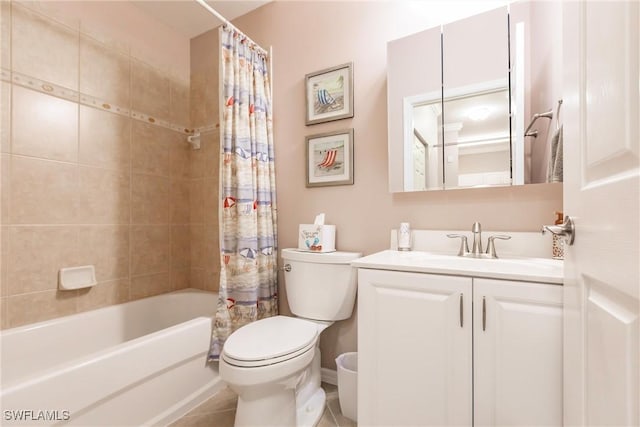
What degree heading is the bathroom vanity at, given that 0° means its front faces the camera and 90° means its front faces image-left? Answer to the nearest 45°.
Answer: approximately 0°

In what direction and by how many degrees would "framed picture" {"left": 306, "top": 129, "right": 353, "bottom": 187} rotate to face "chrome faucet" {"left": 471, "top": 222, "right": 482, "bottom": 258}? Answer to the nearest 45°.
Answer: approximately 90° to its left

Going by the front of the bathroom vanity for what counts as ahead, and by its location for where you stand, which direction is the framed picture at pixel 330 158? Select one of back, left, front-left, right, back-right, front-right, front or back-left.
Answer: back-right

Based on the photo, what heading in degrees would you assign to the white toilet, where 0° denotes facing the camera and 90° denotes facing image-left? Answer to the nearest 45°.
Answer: approximately 45°

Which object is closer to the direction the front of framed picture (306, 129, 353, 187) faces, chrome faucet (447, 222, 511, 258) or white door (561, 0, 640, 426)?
the white door

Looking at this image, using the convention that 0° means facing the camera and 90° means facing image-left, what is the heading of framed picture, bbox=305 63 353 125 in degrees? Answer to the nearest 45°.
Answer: approximately 45°
